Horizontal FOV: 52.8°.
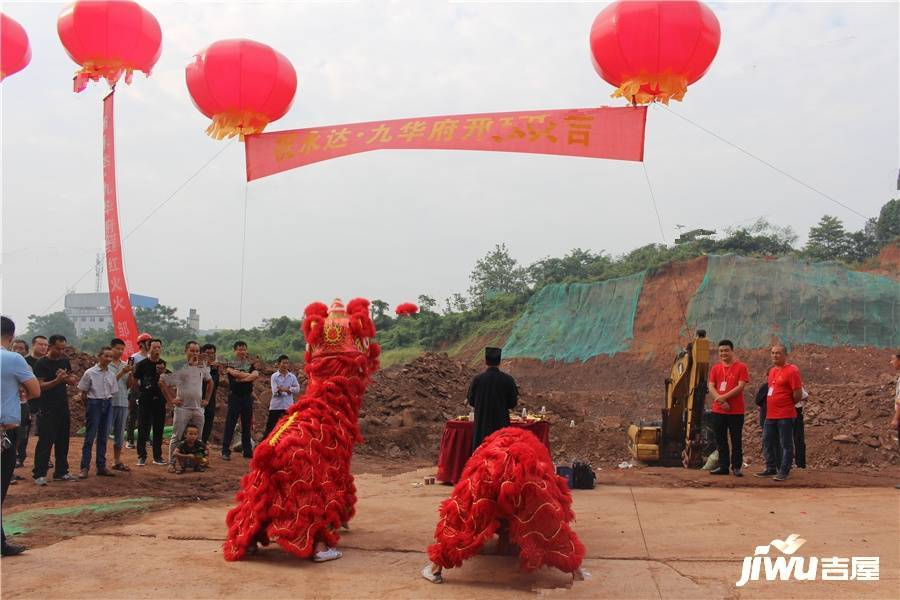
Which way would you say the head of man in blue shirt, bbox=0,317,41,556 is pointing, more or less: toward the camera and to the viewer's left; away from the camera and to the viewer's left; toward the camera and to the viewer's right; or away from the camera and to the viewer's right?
away from the camera and to the viewer's right

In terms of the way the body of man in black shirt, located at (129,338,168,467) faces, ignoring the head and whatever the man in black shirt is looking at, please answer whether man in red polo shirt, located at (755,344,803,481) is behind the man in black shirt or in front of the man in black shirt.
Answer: in front

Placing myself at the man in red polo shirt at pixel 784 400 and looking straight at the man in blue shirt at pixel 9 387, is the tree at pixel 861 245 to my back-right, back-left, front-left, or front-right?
back-right

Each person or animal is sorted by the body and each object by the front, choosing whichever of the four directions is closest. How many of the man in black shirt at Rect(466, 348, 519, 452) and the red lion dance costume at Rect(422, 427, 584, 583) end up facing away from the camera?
2

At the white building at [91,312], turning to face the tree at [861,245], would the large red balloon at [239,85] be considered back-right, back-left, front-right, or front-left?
front-right

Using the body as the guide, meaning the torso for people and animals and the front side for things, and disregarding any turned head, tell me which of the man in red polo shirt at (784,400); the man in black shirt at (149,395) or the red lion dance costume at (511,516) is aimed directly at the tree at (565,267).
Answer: the red lion dance costume

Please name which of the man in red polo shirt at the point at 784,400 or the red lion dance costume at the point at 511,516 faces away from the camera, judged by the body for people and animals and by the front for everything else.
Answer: the red lion dance costume

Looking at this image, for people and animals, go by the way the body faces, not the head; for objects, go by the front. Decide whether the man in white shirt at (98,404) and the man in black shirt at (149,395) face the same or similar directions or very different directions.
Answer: same or similar directions

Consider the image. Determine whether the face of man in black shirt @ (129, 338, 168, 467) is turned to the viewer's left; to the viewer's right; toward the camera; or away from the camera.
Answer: toward the camera

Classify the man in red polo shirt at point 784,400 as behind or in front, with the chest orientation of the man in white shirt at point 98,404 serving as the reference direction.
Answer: in front

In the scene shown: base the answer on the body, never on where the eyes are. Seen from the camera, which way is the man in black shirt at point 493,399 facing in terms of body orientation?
away from the camera

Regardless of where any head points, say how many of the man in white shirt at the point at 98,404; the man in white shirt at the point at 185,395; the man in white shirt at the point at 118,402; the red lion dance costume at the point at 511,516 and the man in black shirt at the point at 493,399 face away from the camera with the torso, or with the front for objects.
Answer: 2

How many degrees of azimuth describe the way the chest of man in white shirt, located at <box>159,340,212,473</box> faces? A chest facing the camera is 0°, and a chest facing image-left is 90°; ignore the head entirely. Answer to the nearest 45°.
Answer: approximately 315°

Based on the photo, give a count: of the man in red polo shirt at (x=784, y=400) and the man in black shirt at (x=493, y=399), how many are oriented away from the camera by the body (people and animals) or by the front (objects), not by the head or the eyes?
1

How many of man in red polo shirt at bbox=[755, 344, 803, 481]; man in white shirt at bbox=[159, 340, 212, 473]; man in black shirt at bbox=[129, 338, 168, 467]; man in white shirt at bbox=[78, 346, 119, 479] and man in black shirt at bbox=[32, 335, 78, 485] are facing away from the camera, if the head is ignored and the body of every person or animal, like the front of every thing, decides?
0

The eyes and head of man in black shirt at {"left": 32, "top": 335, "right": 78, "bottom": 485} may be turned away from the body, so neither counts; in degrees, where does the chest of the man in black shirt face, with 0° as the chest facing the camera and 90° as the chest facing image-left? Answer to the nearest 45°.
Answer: approximately 315°

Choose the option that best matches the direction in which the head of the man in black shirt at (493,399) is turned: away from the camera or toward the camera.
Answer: away from the camera
